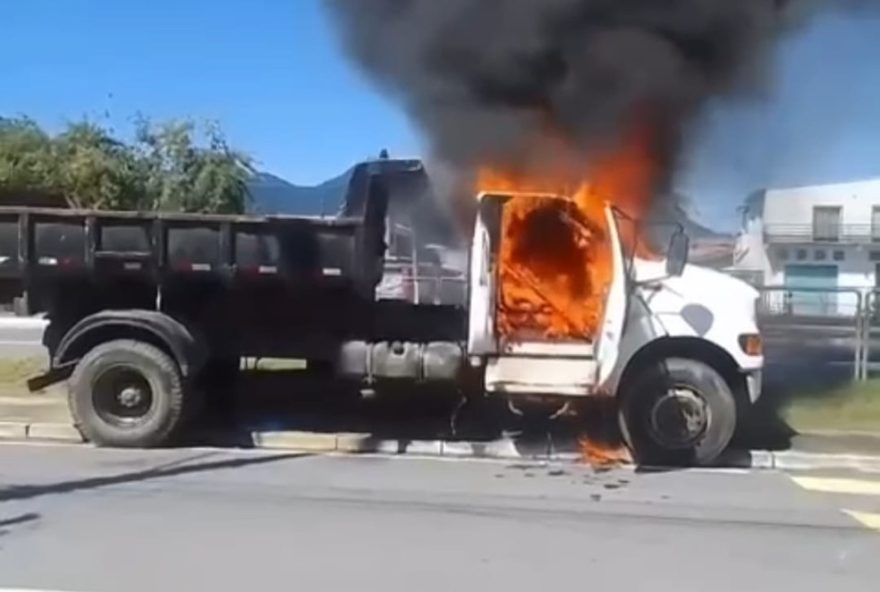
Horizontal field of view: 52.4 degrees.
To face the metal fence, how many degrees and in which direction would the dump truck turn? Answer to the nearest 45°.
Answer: approximately 45° to its left

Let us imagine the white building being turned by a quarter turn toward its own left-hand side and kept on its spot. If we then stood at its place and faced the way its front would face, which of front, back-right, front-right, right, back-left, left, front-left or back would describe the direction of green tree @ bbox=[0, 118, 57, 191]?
back-right

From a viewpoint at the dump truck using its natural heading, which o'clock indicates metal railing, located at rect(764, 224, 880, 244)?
The metal railing is roughly at 10 o'clock from the dump truck.

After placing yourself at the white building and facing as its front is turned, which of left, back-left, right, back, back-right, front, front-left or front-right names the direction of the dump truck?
front

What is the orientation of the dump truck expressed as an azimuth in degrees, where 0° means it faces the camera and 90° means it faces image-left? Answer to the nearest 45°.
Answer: approximately 270°

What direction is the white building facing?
toward the camera

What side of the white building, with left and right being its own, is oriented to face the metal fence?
front

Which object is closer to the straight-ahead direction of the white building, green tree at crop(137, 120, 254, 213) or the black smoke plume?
the black smoke plume

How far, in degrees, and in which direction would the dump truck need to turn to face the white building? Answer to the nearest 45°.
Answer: approximately 45° to its left

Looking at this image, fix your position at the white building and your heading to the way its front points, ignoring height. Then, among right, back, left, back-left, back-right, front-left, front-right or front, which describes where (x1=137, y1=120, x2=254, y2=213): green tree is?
front-right

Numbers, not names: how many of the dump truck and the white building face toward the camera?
1

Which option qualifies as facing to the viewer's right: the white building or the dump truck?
the dump truck

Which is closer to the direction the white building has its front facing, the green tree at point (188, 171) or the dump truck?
the dump truck
